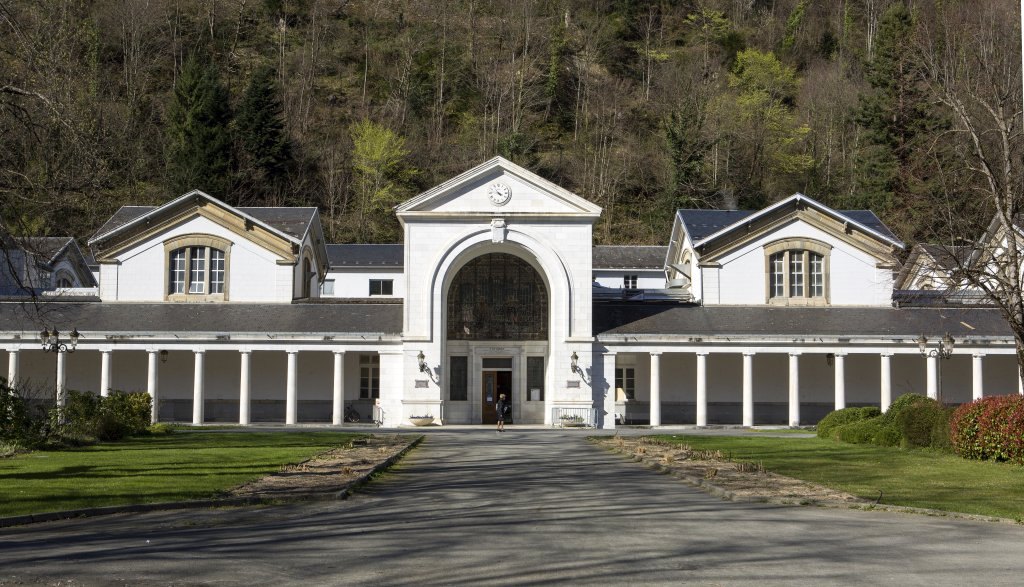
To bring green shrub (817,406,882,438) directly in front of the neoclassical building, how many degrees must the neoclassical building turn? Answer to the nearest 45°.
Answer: approximately 45° to its left

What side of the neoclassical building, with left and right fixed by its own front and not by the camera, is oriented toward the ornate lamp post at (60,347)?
right

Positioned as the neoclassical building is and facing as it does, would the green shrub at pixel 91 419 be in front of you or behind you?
in front

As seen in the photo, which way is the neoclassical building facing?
toward the camera

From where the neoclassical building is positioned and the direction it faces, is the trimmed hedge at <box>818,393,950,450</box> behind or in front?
in front

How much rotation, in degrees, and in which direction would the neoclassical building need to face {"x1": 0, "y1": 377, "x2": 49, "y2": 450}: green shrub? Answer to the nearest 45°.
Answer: approximately 45° to its right
